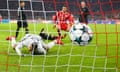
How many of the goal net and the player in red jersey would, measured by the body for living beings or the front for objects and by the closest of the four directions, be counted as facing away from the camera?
1

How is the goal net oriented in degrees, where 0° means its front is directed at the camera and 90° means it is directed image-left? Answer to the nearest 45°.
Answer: approximately 180°

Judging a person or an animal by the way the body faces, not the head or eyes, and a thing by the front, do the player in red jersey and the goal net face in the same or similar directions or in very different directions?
very different directions

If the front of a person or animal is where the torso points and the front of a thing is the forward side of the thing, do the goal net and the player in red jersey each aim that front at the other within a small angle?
yes

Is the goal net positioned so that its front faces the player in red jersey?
yes

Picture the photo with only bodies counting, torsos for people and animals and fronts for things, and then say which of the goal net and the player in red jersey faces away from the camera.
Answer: the goal net

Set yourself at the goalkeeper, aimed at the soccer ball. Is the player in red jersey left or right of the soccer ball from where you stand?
left
